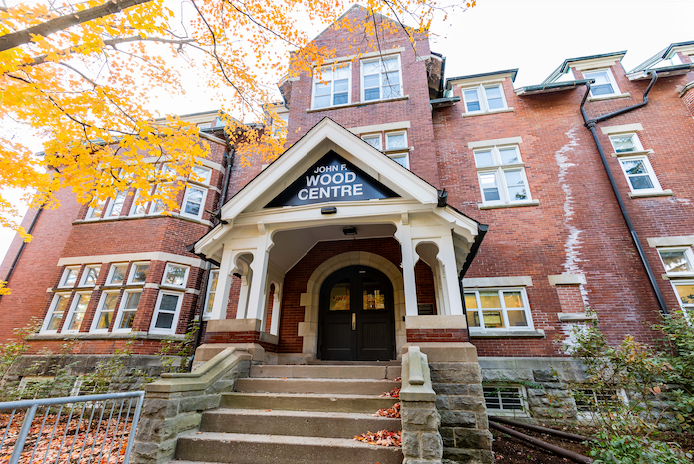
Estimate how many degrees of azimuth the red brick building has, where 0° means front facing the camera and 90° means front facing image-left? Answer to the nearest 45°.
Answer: approximately 0°
